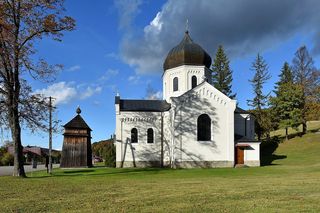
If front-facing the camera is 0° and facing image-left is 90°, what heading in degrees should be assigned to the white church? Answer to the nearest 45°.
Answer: approximately 90°

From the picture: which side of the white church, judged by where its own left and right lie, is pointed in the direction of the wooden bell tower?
front
